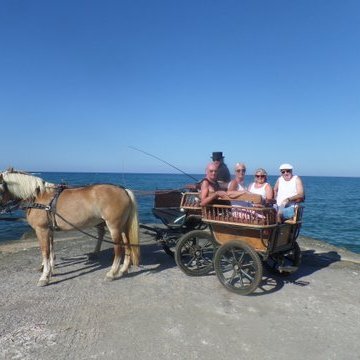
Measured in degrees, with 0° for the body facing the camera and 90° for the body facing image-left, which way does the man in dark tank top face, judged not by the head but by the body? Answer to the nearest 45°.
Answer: approximately 315°

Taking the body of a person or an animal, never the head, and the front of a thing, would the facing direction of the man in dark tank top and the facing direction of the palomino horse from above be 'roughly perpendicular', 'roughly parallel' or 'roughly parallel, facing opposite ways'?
roughly perpendicular

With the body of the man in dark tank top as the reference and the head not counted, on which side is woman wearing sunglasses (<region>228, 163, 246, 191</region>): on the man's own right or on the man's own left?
on the man's own left

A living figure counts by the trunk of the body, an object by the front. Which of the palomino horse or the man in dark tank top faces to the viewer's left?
the palomino horse

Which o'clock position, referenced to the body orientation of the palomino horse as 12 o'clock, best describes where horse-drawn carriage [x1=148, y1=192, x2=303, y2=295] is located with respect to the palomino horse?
The horse-drawn carriage is roughly at 7 o'clock from the palomino horse.

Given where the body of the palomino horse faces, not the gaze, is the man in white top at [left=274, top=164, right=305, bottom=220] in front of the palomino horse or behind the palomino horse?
behind

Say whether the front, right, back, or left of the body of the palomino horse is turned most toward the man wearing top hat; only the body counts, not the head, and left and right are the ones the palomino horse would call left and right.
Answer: back

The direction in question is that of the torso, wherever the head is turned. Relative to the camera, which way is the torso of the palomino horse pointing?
to the viewer's left

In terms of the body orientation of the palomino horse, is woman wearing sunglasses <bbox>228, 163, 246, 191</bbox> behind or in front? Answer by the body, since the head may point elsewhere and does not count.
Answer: behind

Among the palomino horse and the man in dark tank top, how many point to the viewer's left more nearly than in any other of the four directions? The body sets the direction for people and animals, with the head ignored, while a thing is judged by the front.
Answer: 1
